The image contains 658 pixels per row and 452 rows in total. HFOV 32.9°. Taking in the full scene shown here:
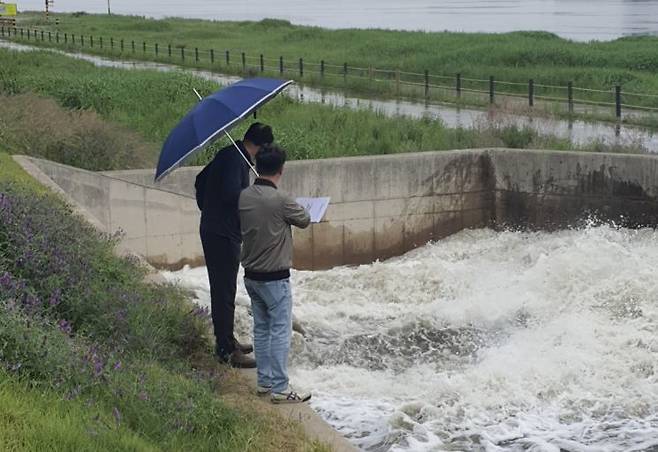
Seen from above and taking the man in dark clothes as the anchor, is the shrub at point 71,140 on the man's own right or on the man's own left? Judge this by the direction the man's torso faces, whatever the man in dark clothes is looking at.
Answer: on the man's own left

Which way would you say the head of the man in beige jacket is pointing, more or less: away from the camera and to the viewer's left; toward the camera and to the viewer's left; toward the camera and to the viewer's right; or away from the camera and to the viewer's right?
away from the camera and to the viewer's right

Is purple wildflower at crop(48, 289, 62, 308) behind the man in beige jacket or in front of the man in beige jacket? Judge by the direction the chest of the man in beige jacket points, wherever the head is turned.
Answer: behind

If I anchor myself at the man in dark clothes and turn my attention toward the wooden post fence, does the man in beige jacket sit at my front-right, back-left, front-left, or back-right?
back-right

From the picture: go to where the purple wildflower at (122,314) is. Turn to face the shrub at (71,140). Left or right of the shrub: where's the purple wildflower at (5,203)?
left

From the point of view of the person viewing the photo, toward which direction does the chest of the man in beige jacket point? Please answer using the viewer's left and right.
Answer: facing away from the viewer and to the right of the viewer

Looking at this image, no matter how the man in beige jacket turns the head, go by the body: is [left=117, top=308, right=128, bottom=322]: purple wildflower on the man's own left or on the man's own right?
on the man's own left

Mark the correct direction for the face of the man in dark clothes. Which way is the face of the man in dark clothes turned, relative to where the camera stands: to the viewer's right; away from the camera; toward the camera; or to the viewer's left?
to the viewer's right

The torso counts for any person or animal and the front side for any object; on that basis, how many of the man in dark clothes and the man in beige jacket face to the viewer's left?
0

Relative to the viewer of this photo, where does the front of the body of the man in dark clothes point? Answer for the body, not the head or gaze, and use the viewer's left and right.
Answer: facing to the right of the viewer

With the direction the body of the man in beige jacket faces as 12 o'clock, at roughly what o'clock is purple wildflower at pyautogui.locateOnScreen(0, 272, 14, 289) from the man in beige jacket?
The purple wildflower is roughly at 7 o'clock from the man in beige jacket.

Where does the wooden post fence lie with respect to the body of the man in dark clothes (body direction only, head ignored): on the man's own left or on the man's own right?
on the man's own left

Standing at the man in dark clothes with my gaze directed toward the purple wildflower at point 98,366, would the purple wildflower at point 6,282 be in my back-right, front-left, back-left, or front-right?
front-right
